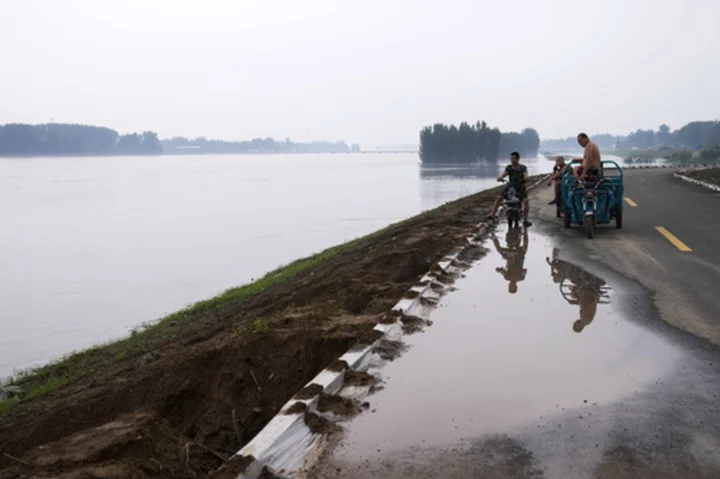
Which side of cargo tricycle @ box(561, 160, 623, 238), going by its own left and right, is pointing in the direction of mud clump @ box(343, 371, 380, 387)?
front

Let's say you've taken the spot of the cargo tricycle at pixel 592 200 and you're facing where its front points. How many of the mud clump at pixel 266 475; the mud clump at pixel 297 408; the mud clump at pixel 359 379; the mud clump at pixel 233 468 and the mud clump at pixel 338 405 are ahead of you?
5

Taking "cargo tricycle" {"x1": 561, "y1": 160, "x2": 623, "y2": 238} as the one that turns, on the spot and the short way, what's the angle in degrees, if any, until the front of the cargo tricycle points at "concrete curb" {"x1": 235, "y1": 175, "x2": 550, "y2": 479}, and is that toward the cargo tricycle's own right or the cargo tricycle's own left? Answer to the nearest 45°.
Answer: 0° — it already faces it

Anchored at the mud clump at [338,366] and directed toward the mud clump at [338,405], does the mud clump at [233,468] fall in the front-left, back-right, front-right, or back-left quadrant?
front-right

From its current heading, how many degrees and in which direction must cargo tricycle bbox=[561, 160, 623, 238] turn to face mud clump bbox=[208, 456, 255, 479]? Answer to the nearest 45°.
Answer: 0° — it already faces it

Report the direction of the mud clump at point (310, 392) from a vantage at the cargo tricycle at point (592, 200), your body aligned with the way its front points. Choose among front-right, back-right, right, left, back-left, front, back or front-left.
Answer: front

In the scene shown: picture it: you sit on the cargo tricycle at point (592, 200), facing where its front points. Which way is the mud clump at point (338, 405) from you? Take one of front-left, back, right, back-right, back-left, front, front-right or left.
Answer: front

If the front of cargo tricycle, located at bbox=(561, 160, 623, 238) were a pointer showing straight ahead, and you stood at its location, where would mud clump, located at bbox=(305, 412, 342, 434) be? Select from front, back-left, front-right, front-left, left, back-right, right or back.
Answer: front

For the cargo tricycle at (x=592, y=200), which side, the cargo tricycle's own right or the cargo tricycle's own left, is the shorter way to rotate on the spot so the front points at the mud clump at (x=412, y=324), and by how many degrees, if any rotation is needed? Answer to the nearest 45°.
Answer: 0° — it already faces it

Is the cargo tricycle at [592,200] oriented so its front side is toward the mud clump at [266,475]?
yes

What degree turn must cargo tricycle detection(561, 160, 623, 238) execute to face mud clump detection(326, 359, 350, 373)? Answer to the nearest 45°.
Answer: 0° — it already faces it

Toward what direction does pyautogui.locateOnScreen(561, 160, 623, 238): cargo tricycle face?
toward the camera

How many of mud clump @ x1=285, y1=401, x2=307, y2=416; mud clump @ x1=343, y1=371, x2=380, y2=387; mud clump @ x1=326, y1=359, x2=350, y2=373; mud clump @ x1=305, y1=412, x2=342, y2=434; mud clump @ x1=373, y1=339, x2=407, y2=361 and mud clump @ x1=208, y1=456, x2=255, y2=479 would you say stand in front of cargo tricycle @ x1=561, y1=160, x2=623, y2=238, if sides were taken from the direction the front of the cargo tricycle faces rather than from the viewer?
6

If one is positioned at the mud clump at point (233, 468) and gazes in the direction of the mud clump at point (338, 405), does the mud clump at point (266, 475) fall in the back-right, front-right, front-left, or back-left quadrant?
front-right
